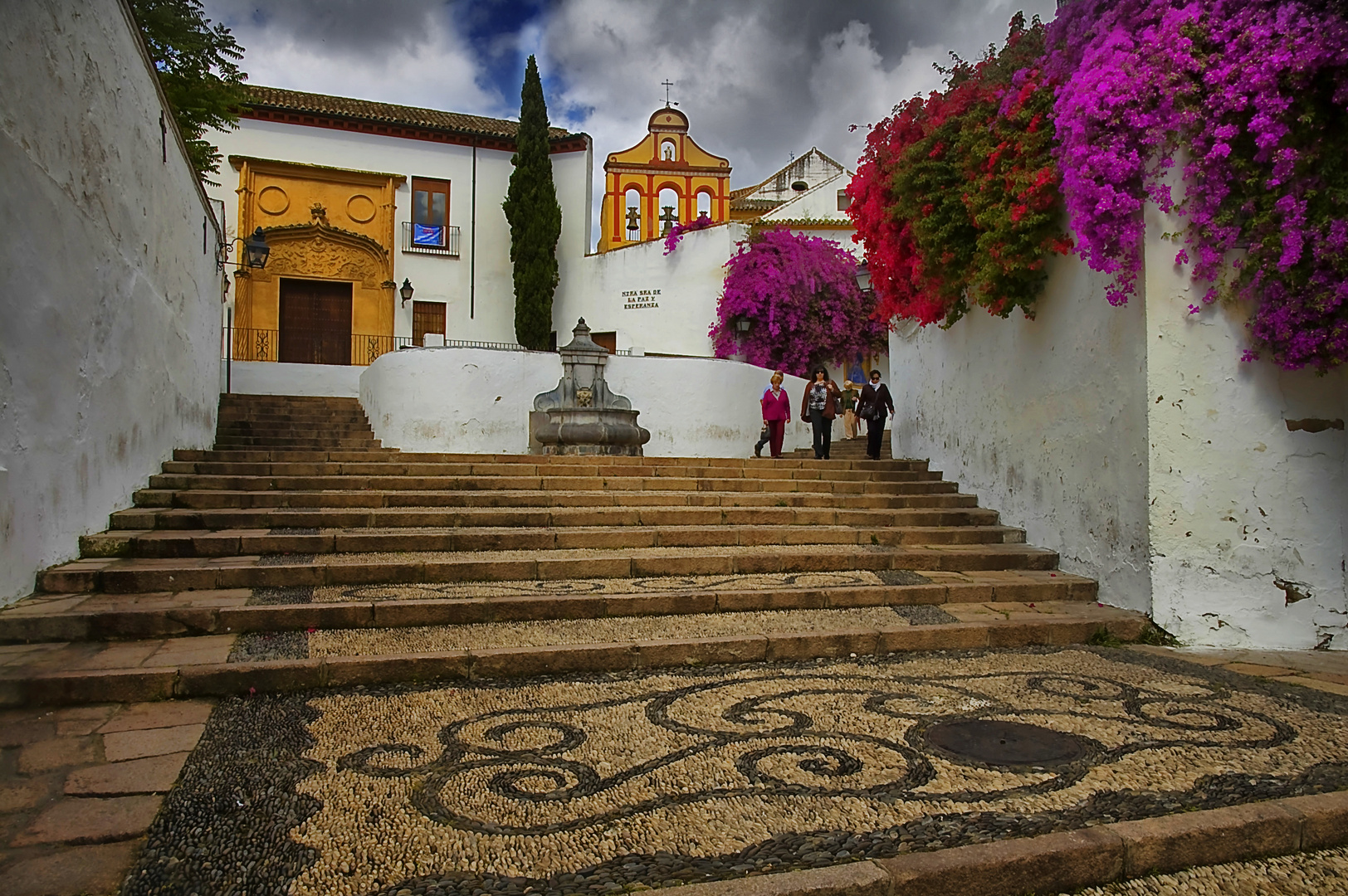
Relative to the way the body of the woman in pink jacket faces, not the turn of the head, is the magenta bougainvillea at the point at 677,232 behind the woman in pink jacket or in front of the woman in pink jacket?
behind

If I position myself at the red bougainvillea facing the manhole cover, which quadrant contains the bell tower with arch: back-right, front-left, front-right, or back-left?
back-right

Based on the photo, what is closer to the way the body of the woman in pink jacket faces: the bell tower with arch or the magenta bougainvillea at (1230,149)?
the magenta bougainvillea

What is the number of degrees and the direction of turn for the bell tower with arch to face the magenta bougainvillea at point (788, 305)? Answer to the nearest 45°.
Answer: approximately 45° to its left

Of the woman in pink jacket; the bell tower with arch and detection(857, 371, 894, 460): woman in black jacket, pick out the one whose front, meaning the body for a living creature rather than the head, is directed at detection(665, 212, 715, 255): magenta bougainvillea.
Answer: the bell tower with arch

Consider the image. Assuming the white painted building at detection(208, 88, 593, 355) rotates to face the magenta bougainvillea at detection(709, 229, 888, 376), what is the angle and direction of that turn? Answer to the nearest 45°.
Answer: approximately 45° to its left

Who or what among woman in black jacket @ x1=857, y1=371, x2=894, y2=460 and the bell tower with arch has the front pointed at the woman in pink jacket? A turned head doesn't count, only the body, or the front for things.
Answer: the bell tower with arch

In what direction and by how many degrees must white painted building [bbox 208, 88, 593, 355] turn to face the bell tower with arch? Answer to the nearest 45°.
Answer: approximately 90° to its left

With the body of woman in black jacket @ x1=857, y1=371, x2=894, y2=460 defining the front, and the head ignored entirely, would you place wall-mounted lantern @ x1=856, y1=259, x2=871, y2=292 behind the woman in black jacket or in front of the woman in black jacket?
behind
